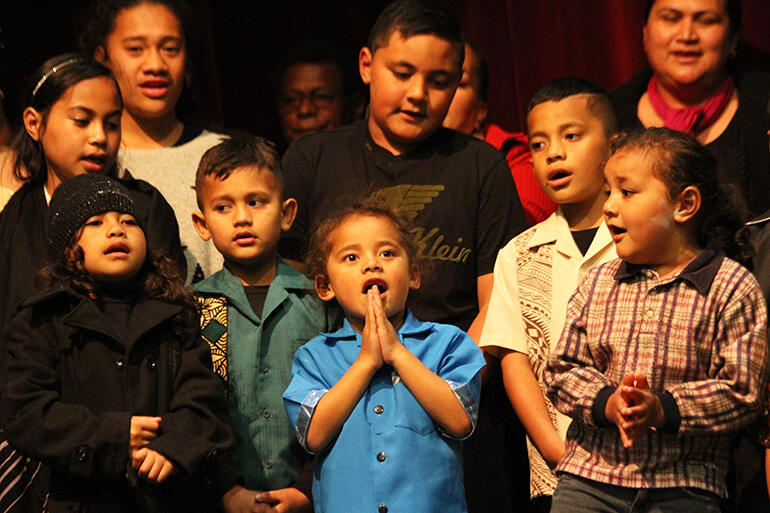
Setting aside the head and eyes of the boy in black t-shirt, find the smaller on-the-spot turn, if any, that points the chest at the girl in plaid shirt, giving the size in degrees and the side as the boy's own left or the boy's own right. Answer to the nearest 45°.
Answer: approximately 45° to the boy's own left

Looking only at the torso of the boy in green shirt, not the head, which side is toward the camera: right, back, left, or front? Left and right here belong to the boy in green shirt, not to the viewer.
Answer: front

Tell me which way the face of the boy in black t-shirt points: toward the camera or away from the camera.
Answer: toward the camera

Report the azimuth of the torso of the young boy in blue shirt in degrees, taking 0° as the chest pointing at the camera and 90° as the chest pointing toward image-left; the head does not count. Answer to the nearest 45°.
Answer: approximately 0°

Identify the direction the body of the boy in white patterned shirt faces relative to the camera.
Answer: toward the camera

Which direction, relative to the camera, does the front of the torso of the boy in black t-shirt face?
toward the camera

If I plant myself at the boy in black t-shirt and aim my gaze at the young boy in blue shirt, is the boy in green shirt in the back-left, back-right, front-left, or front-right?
front-right

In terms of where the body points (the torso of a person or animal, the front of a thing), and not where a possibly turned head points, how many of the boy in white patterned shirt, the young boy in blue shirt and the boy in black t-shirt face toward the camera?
3

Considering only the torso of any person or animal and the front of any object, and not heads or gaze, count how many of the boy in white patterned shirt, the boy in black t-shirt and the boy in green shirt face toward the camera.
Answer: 3

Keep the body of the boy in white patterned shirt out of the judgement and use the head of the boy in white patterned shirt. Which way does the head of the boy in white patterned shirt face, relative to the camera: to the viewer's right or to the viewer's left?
to the viewer's left

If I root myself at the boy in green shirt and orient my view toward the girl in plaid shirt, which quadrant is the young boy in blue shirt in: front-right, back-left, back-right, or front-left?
front-right

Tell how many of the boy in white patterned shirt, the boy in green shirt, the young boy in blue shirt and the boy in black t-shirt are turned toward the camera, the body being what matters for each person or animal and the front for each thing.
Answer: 4

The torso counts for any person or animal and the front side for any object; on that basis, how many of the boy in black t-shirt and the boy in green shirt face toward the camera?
2

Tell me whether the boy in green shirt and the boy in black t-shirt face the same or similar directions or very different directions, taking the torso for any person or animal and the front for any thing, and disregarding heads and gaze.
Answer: same or similar directions

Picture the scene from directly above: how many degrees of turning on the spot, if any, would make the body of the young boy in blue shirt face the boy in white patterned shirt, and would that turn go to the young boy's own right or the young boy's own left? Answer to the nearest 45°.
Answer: approximately 135° to the young boy's own left

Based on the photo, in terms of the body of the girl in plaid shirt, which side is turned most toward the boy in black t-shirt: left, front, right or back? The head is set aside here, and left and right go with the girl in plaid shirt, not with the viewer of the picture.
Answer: right
